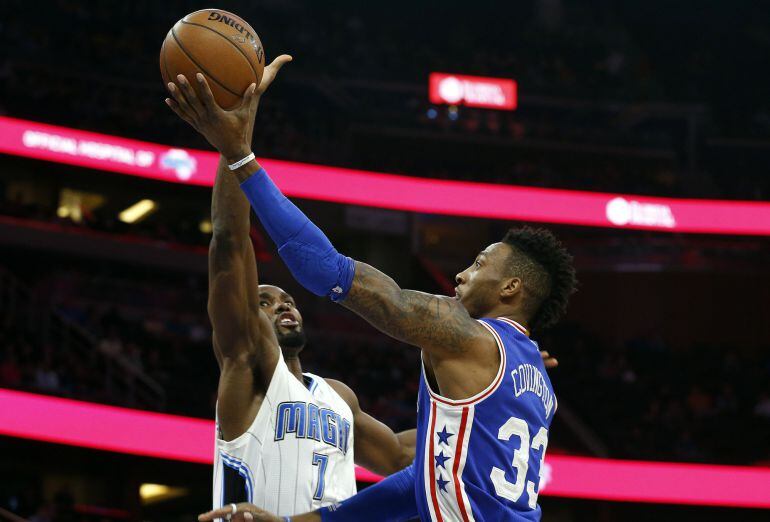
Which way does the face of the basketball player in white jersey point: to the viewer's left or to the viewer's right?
to the viewer's right

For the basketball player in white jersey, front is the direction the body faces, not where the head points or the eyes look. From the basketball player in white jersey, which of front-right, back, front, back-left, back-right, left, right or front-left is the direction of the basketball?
front-right

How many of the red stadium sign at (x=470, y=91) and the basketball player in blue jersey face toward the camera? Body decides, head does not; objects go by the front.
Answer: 1

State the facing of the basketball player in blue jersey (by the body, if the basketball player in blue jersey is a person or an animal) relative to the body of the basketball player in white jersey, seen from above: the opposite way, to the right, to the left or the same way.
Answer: the opposite way

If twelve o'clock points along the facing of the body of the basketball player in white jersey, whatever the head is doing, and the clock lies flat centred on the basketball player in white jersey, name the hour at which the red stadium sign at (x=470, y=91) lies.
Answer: The red stadium sign is roughly at 8 o'clock from the basketball player in white jersey.

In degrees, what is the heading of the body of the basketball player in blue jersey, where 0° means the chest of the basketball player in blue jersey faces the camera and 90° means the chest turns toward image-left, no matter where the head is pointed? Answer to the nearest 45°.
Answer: approximately 135°

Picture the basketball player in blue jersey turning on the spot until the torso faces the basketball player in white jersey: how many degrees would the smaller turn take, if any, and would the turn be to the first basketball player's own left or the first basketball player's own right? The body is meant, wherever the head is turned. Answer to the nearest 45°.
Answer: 0° — they already face them

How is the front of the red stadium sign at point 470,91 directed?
toward the camera

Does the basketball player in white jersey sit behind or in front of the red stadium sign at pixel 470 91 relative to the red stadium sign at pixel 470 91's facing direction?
in front

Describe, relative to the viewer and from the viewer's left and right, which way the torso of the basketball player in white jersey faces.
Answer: facing the viewer and to the right of the viewer

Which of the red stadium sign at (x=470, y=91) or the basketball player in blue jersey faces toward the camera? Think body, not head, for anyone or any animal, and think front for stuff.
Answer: the red stadium sign

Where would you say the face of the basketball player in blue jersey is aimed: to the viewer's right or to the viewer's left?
to the viewer's left
